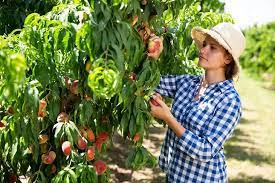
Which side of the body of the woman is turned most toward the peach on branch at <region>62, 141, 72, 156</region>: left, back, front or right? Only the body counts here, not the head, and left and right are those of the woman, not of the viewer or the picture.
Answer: front

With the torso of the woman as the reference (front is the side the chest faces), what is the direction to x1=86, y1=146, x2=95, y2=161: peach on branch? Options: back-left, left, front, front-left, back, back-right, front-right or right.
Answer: front

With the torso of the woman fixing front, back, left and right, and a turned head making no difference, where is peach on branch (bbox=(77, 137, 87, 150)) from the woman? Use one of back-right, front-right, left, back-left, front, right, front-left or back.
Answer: front

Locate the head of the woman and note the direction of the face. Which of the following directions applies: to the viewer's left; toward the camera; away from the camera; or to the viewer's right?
to the viewer's left

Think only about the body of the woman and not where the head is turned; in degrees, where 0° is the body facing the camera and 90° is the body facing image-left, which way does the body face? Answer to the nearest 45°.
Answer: approximately 45°

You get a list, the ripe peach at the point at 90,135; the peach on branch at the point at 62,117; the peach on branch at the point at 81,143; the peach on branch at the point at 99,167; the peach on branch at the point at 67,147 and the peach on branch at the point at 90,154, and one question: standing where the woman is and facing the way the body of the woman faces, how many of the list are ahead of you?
6

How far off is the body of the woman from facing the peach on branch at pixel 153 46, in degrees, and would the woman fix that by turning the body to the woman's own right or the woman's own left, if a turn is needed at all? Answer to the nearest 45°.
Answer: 0° — they already face it
